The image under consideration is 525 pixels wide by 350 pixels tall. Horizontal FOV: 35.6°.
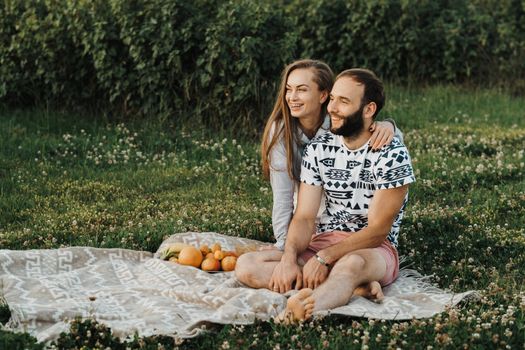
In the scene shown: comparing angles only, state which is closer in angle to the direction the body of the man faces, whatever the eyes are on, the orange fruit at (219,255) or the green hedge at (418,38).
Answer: the orange fruit

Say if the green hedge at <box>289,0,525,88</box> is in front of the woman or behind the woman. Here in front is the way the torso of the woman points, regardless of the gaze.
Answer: behind

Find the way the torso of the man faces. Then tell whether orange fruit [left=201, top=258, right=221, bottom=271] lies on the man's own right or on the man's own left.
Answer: on the man's own right

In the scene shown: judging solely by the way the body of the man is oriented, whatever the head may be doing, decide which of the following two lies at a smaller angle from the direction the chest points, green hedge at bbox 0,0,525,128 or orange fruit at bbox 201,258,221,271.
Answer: the orange fruit

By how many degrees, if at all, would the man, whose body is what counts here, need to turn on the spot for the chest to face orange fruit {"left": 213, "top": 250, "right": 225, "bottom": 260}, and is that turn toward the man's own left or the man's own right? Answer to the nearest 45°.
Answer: approximately 45° to the man's own right

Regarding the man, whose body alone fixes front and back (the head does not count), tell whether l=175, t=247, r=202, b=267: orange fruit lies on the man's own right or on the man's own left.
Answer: on the man's own right

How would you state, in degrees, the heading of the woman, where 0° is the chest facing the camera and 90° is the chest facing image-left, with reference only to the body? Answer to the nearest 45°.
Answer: approximately 45°

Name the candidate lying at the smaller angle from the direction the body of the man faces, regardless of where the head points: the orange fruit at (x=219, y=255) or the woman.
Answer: the orange fruit

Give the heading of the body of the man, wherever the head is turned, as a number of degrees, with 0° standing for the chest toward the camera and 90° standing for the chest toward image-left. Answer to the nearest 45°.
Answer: approximately 45°

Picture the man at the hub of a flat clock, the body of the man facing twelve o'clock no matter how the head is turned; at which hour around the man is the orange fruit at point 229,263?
The orange fruit is roughly at 2 o'clock from the man.
